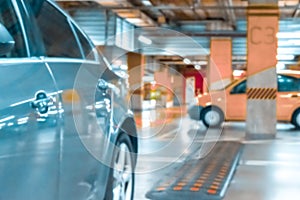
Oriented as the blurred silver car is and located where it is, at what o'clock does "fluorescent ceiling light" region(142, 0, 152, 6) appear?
The fluorescent ceiling light is roughly at 5 o'clock from the blurred silver car.

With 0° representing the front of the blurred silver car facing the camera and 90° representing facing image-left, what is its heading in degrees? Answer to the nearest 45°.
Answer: approximately 45°

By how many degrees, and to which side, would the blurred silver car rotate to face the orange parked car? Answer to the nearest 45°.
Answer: approximately 180°

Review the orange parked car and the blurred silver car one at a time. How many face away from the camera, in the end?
0

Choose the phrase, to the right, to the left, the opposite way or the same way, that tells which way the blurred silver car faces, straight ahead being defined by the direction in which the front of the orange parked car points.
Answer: to the left

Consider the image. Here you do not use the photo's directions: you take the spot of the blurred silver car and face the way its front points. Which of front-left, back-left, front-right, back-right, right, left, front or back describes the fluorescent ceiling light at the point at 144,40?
back

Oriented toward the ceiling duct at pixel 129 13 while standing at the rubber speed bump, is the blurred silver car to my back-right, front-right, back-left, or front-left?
back-left

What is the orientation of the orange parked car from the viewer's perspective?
to the viewer's left

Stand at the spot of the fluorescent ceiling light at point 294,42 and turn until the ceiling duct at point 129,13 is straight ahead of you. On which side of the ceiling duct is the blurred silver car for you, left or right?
left

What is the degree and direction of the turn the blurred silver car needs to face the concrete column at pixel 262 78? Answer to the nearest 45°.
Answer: approximately 180°
